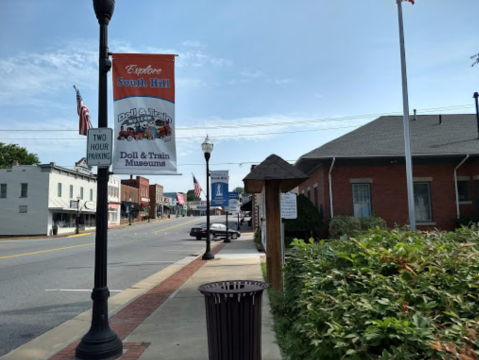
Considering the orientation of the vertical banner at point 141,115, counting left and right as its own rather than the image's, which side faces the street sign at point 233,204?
back

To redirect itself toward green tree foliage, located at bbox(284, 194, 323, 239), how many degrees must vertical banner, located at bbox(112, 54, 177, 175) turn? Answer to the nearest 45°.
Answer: approximately 135° to its left

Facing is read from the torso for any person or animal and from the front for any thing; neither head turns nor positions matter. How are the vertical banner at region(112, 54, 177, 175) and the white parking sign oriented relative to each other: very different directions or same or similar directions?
same or similar directions

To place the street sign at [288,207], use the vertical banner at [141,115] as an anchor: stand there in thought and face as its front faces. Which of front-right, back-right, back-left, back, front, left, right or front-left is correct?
back-left

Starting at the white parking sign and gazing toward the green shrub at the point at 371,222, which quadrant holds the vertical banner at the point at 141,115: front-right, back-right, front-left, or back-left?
front-right

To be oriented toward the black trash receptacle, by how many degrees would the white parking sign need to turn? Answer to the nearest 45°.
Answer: approximately 45° to its left

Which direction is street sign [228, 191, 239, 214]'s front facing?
toward the camera

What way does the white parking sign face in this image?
toward the camera

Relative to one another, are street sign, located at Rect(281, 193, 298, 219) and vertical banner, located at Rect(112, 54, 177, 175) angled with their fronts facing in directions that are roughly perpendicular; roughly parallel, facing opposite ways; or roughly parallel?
roughly parallel

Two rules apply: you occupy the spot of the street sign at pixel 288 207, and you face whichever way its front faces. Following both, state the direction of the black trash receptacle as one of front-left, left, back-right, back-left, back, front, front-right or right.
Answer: front

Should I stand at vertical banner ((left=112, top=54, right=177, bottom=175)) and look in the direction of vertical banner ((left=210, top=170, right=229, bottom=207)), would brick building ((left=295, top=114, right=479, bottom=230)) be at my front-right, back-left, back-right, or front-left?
front-right

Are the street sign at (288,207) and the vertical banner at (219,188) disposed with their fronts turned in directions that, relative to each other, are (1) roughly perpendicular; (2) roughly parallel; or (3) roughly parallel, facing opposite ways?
roughly parallel
